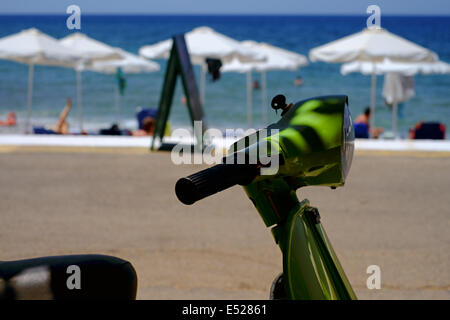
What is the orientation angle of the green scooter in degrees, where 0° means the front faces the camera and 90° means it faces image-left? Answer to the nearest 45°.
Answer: approximately 270°

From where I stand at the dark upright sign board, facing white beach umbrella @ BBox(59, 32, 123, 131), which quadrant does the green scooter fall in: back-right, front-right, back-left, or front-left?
back-left

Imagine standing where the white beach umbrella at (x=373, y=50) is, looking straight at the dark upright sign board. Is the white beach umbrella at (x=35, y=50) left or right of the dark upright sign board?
right

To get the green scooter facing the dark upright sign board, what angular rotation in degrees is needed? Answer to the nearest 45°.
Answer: approximately 90° to its left

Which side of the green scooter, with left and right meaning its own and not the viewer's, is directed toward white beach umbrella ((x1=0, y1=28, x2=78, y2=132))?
left
